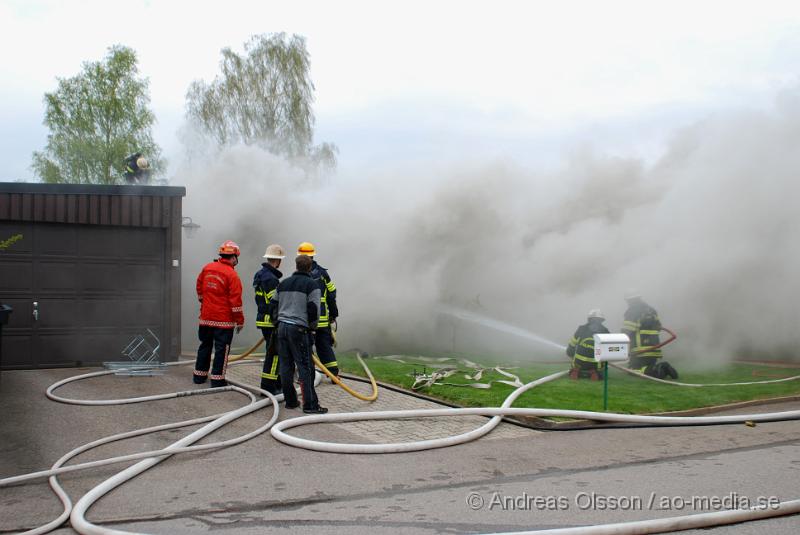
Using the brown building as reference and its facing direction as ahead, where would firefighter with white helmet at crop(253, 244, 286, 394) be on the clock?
The firefighter with white helmet is roughly at 11 o'clock from the brown building.

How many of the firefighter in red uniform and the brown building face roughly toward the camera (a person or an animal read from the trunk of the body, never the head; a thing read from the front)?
1

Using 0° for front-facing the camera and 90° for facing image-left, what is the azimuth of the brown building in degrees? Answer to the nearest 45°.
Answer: approximately 0°

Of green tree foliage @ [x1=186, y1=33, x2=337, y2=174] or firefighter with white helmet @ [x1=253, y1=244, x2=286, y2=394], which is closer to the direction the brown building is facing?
the firefighter with white helmet

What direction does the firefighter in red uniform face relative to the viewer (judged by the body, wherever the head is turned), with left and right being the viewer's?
facing away from the viewer and to the right of the viewer

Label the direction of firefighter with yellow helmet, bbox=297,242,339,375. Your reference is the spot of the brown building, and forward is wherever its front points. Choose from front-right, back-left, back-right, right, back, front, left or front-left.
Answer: front-left

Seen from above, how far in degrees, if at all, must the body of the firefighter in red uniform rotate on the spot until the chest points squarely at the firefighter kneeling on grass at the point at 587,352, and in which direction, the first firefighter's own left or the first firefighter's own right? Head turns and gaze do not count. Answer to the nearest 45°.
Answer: approximately 45° to the first firefighter's own right

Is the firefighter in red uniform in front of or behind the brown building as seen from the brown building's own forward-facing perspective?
in front

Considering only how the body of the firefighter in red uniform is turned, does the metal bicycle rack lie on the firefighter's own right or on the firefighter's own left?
on the firefighter's own left
